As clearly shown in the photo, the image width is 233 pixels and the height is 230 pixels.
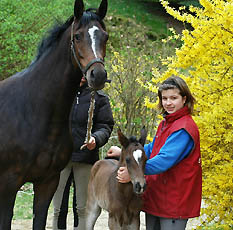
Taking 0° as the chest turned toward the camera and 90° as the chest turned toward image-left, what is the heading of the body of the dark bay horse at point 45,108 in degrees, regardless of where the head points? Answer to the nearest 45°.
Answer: approximately 315°

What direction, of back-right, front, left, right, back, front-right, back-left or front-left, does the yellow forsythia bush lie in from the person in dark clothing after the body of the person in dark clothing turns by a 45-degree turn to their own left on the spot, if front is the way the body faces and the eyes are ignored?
left

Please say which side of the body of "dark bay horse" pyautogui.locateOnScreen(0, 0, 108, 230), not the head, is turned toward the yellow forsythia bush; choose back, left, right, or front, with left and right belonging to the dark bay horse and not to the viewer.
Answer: left

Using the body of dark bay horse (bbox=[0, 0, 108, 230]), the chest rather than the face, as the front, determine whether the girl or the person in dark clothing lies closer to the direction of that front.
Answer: the girl

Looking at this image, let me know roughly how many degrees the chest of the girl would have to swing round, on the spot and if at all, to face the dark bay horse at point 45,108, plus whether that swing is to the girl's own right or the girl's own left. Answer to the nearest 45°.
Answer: approximately 45° to the girl's own right

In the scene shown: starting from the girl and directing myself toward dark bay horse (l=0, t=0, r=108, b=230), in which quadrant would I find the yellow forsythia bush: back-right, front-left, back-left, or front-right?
back-right

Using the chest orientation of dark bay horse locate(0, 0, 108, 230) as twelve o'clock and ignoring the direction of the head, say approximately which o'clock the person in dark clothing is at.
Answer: The person in dark clothing is roughly at 10 o'clock from the dark bay horse.

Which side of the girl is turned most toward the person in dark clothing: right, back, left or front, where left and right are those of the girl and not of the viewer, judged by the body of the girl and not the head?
right

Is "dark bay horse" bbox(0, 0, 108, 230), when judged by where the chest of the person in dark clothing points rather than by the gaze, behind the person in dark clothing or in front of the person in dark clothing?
in front
